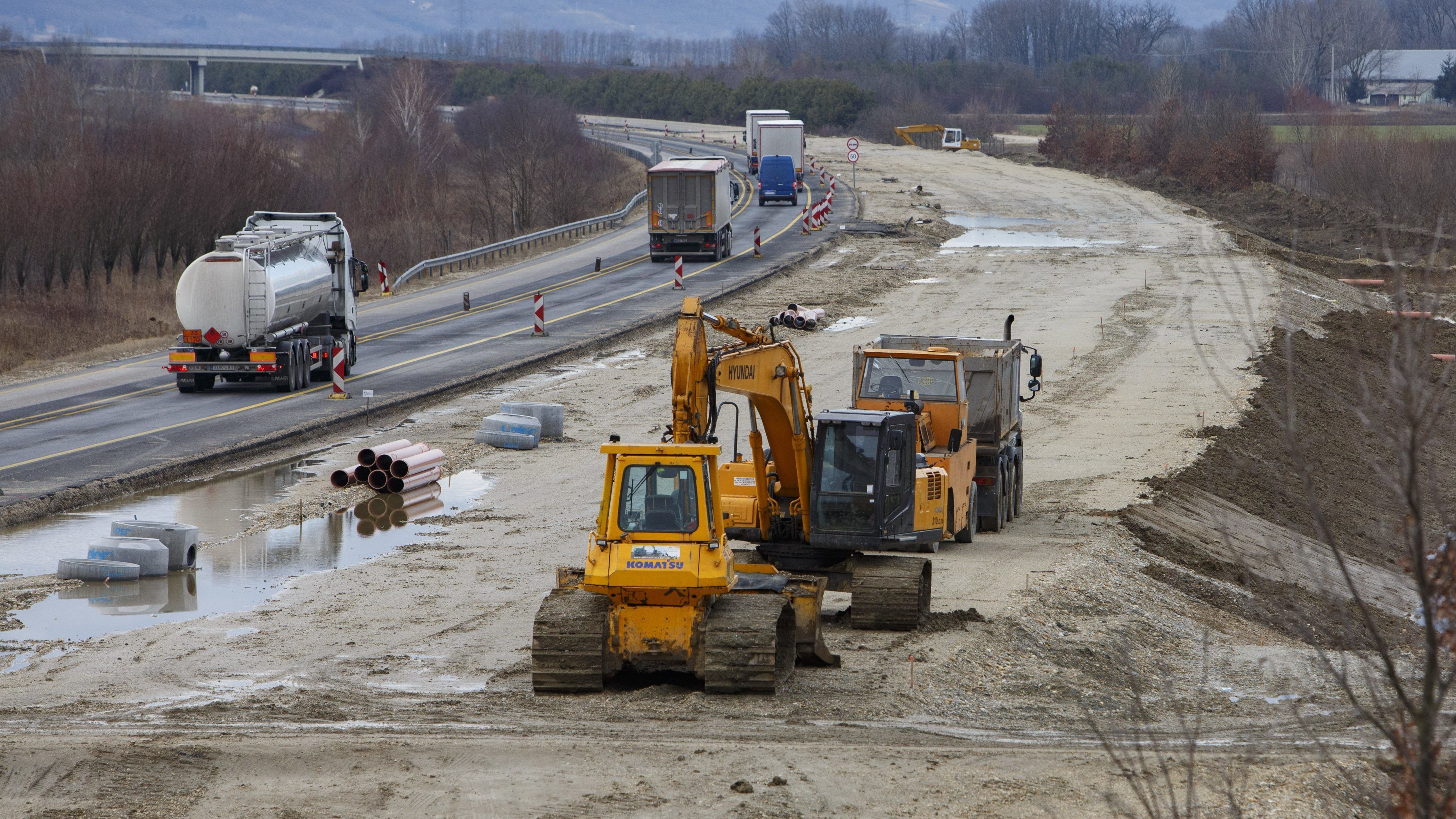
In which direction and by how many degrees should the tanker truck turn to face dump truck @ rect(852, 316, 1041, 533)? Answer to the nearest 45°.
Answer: approximately 90° to its right

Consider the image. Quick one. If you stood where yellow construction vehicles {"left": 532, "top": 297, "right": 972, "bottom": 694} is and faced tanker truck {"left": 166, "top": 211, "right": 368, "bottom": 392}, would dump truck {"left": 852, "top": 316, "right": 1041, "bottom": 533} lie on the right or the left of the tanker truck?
right

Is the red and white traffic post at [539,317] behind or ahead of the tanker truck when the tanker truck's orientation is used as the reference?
ahead

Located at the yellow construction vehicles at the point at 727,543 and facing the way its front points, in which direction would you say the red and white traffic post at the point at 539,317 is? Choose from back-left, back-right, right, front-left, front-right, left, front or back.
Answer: back-right

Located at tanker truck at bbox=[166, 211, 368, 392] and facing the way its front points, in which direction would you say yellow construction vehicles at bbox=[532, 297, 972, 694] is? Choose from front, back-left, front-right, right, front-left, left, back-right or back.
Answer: back-right

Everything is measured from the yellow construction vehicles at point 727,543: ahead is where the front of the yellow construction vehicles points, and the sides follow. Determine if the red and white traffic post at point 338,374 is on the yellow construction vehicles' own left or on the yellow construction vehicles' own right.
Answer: on the yellow construction vehicles' own right

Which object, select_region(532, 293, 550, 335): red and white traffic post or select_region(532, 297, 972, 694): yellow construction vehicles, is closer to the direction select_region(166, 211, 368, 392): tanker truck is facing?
the red and white traffic post

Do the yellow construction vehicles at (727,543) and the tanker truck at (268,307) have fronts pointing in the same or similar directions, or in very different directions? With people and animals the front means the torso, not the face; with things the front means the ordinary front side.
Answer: very different directions

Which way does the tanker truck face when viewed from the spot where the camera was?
facing away from the viewer and to the right of the viewer

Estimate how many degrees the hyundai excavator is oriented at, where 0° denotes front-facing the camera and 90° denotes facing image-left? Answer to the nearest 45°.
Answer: approximately 45°
